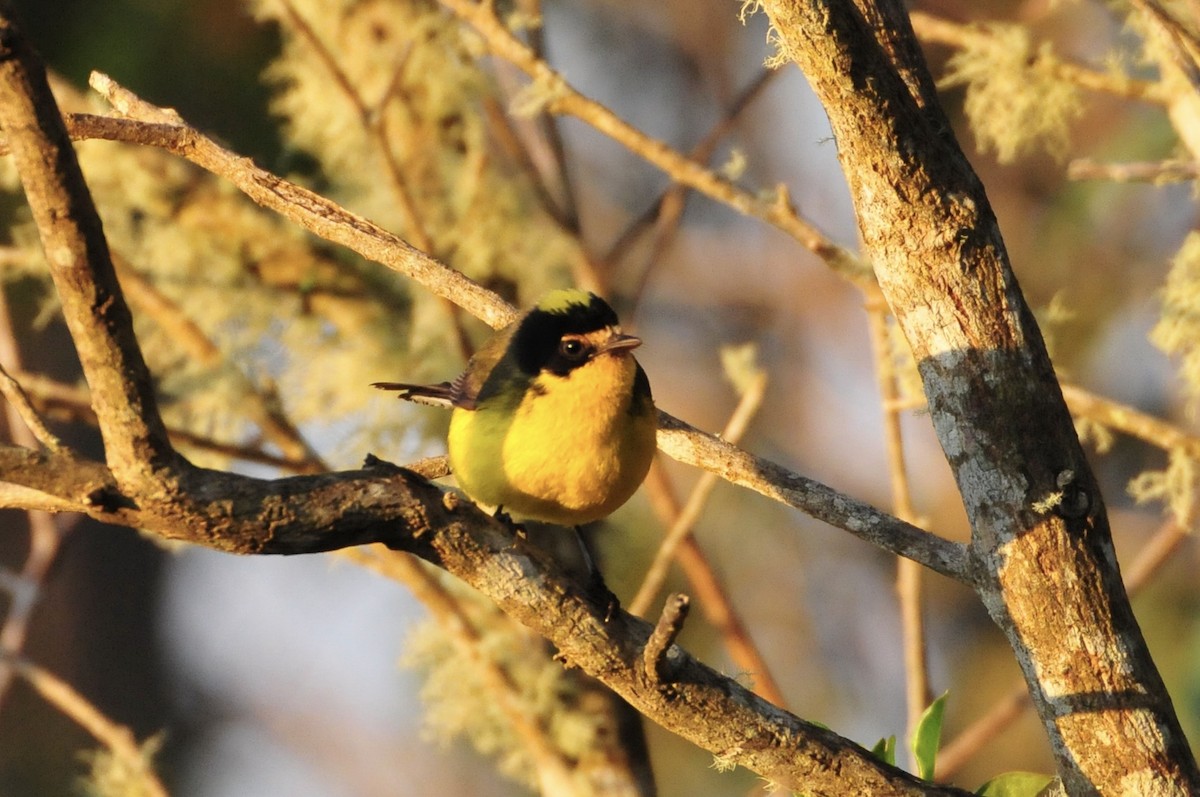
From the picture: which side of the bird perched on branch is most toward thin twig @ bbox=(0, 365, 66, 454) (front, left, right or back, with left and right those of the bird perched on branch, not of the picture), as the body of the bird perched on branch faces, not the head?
right

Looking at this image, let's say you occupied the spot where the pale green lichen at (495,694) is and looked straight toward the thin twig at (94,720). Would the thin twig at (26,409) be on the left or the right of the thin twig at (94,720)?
left

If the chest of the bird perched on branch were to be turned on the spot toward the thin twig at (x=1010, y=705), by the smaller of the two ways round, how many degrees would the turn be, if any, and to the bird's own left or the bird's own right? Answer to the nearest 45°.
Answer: approximately 90° to the bird's own left

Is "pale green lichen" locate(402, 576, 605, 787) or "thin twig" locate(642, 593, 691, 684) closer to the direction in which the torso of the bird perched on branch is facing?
the thin twig

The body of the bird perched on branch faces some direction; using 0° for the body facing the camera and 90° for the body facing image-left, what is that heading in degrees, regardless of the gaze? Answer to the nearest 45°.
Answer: approximately 315°

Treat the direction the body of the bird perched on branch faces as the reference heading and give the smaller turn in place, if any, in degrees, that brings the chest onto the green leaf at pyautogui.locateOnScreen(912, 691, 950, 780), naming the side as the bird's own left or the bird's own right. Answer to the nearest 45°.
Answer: approximately 45° to the bird's own left

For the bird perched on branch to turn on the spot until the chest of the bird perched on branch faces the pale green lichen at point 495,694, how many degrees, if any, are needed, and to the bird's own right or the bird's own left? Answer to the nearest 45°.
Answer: approximately 135° to the bird's own left

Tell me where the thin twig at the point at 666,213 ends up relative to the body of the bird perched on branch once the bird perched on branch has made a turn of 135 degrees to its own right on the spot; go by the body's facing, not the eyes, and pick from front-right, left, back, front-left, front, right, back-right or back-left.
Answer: right
